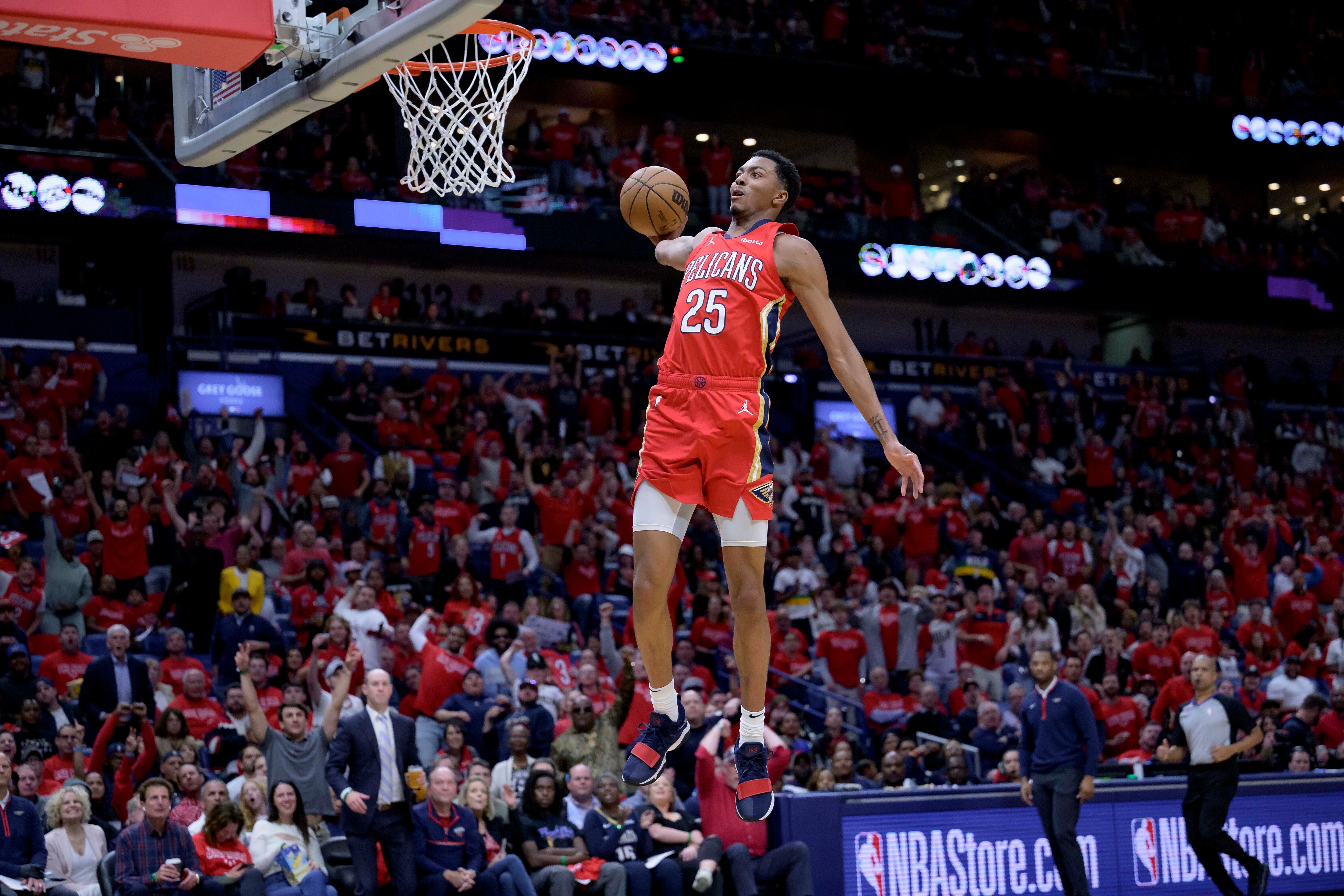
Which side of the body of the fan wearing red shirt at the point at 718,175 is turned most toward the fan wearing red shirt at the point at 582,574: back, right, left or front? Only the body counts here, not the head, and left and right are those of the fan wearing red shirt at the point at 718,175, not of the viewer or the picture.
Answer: front

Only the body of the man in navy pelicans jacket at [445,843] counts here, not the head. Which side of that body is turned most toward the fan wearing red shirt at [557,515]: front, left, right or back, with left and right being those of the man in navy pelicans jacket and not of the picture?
back

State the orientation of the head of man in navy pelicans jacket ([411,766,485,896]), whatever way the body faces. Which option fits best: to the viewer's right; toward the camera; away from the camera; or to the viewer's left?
toward the camera

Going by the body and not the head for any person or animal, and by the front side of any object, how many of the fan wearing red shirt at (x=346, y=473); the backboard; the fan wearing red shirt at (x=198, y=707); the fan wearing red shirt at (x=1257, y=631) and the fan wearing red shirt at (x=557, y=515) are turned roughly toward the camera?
4

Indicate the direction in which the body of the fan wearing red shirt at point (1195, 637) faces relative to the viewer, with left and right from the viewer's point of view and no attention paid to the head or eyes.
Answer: facing the viewer

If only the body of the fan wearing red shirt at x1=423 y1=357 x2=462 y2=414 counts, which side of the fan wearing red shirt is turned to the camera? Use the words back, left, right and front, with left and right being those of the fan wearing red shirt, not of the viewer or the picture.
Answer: front

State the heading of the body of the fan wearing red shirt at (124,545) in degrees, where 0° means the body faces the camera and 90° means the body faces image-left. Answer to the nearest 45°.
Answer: approximately 0°

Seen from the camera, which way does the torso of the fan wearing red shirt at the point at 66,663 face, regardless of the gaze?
toward the camera

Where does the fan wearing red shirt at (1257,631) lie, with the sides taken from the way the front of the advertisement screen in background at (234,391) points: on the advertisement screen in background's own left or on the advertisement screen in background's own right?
on the advertisement screen in background's own left

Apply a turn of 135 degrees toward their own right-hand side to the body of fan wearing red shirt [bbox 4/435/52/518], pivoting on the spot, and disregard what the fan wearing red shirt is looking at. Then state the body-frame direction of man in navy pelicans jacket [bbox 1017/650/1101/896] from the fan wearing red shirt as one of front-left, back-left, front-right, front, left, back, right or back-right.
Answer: back

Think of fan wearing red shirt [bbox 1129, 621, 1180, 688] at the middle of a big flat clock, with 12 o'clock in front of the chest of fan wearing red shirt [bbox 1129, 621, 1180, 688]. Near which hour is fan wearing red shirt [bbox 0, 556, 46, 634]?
fan wearing red shirt [bbox 0, 556, 46, 634] is roughly at 2 o'clock from fan wearing red shirt [bbox 1129, 621, 1180, 688].

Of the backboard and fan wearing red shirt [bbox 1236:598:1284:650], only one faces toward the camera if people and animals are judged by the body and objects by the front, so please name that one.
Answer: the fan wearing red shirt

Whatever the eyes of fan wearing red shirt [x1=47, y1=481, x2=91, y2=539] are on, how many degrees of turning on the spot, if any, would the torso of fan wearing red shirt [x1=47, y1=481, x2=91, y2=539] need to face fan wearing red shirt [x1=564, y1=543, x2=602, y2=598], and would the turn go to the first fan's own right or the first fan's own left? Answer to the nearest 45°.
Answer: approximately 90° to the first fan's own left

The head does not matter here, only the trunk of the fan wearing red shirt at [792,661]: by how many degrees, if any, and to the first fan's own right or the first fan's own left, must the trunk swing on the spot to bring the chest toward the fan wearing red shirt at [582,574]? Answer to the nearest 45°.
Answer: approximately 90° to the first fan's own right

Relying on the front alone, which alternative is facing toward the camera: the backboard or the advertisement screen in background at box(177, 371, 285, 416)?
the advertisement screen in background

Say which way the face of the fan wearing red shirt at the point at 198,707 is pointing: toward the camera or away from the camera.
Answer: toward the camera

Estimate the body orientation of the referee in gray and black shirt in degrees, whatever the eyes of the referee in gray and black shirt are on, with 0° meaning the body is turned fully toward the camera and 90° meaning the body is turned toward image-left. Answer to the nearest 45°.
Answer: approximately 45°

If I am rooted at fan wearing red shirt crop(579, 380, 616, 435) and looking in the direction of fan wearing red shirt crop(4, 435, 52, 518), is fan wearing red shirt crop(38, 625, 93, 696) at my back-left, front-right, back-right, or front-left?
front-left
